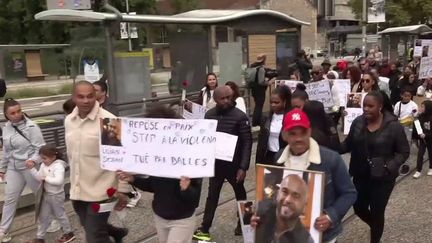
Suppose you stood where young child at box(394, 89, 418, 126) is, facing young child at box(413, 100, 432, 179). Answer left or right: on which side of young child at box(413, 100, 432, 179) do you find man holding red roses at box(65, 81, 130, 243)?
right

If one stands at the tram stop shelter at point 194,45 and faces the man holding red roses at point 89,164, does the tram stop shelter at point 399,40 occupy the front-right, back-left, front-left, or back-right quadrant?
back-left

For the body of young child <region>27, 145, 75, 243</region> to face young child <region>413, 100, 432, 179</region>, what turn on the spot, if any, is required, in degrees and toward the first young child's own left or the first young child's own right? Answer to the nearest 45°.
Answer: approximately 135° to the first young child's own left

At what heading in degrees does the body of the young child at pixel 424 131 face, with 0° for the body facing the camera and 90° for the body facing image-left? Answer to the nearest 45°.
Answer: approximately 45°

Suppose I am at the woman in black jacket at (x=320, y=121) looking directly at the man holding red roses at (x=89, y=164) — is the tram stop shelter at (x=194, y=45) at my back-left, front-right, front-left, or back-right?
back-right

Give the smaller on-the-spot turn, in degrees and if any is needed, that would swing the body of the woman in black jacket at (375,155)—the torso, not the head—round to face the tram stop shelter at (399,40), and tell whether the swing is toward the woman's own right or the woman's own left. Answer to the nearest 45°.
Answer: approximately 135° to the woman's own right

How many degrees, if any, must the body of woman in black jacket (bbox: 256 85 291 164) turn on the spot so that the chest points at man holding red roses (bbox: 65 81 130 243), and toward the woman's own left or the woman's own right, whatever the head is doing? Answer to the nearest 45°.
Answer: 0° — they already face them

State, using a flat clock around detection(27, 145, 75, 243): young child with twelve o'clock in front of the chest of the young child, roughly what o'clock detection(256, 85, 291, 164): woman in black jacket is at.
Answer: The woman in black jacket is roughly at 8 o'clock from the young child.

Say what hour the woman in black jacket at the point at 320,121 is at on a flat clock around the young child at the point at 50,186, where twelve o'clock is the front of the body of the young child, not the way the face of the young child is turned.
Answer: The woman in black jacket is roughly at 8 o'clock from the young child.
